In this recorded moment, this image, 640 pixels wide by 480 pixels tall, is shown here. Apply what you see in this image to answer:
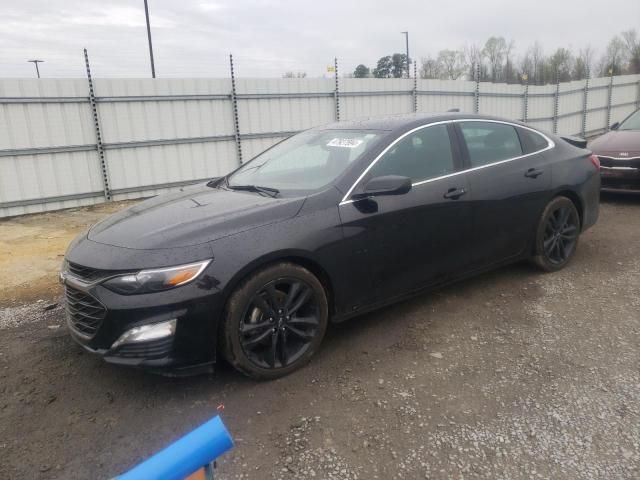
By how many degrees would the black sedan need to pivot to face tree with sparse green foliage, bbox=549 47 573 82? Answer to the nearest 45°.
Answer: approximately 180°

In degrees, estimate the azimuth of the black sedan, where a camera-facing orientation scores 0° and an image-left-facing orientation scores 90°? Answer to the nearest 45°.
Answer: approximately 45°

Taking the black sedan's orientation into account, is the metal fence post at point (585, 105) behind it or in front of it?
behind

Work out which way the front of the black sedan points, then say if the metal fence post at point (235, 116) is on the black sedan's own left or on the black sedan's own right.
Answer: on the black sedan's own right

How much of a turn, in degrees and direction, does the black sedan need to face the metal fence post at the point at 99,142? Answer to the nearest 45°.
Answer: approximately 90° to its right
